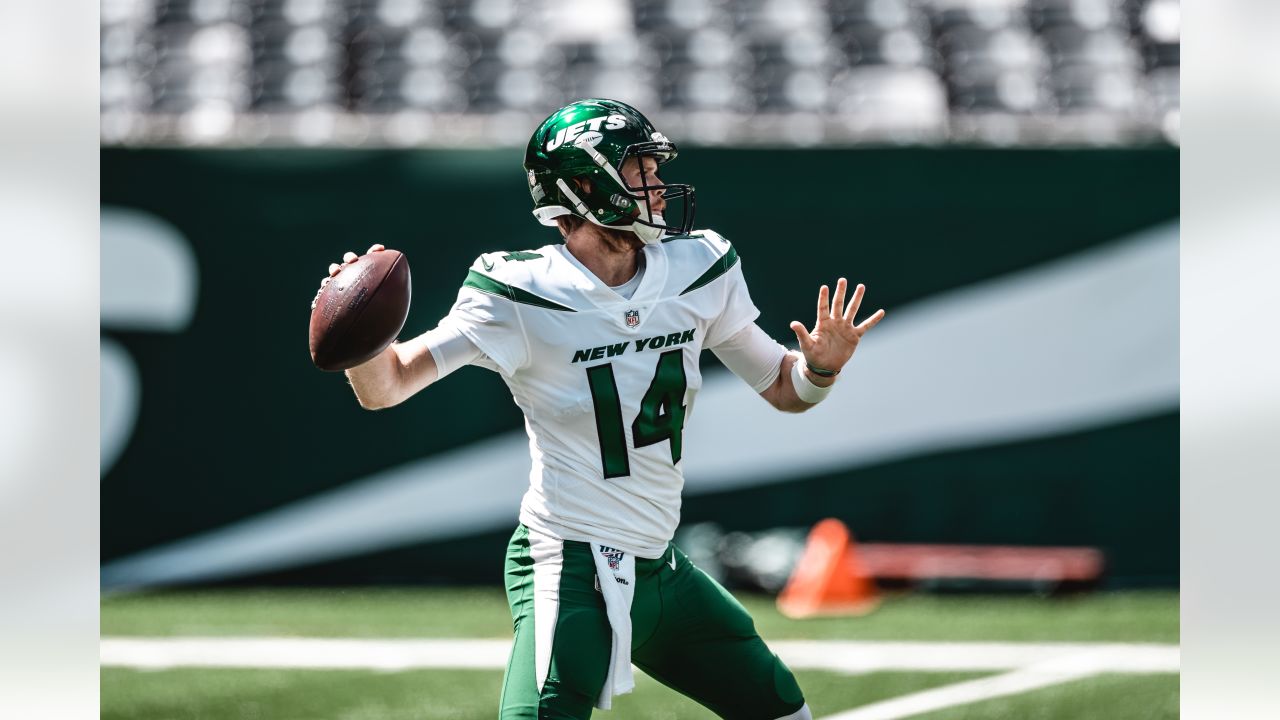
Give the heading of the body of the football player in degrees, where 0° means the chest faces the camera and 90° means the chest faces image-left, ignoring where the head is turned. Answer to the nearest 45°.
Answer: approximately 315°

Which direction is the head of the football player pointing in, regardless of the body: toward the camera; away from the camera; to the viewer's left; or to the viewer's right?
to the viewer's right

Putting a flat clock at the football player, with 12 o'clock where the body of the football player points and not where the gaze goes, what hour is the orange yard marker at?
The orange yard marker is roughly at 8 o'clock from the football player.
